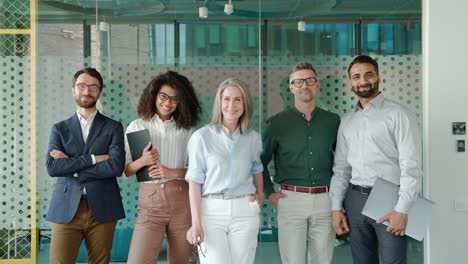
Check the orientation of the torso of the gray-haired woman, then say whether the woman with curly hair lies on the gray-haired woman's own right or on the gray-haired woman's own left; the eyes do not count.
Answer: on the gray-haired woman's own right

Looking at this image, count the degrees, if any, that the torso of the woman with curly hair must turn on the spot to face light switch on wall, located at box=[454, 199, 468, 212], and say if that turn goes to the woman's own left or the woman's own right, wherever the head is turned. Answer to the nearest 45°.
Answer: approximately 90° to the woman's own left

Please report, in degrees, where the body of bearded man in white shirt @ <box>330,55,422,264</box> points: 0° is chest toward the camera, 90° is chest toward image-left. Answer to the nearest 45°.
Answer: approximately 45°

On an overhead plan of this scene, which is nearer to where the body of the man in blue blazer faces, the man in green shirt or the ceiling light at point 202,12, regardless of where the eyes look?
the man in green shirt

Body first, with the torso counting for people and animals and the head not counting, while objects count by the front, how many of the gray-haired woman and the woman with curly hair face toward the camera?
2

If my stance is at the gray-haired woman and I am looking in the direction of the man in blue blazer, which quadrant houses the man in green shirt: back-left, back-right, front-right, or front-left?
back-right
